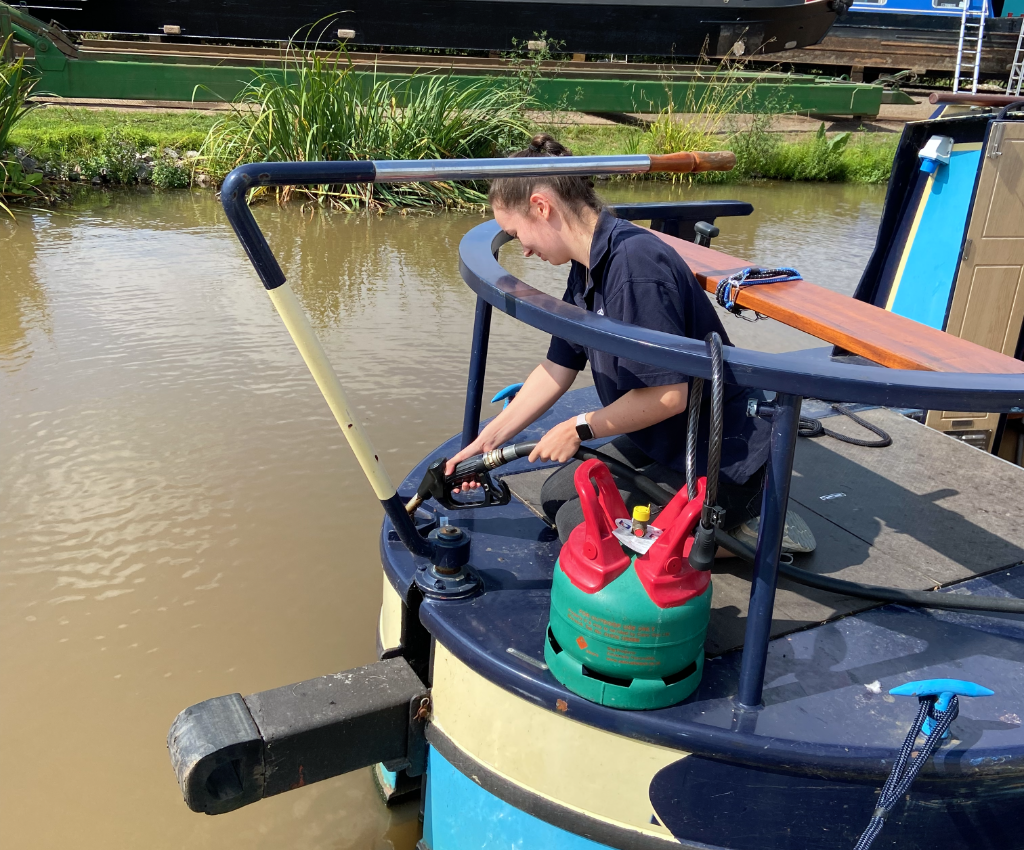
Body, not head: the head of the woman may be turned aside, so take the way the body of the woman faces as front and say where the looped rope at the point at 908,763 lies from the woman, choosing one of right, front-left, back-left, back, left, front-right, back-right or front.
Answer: back-left

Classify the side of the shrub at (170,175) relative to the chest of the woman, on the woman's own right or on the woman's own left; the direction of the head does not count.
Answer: on the woman's own right

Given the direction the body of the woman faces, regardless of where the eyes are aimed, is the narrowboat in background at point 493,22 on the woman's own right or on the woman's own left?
on the woman's own right

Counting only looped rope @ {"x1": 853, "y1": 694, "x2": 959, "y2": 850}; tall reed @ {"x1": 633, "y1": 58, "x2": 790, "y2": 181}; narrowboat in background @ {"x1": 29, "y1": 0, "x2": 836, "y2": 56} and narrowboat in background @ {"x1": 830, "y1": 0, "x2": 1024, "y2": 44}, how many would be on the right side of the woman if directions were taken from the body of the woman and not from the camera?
3

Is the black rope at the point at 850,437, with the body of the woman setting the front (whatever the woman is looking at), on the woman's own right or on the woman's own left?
on the woman's own right

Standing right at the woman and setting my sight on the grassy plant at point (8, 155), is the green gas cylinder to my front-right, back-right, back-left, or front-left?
back-left

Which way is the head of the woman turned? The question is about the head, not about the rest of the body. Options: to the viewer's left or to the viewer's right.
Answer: to the viewer's left

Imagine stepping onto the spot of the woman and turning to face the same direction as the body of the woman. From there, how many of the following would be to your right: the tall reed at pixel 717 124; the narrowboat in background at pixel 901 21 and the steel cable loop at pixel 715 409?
2

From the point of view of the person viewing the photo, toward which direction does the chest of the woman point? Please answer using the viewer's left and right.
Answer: facing to the left of the viewer

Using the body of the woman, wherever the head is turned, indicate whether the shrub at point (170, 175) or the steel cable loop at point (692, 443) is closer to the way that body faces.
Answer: the shrub

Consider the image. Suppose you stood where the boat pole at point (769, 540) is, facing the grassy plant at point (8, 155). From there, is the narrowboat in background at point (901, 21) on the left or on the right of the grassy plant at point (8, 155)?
right

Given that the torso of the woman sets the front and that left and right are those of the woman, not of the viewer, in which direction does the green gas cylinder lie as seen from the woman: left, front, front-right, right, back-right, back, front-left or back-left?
left

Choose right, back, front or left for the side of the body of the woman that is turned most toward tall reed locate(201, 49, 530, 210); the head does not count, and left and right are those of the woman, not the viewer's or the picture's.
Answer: right
